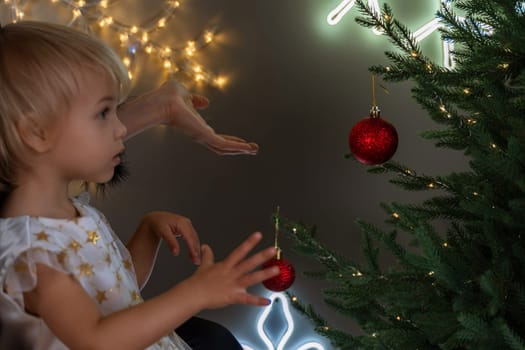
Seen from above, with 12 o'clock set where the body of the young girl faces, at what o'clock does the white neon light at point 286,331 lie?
The white neon light is roughly at 10 o'clock from the young girl.

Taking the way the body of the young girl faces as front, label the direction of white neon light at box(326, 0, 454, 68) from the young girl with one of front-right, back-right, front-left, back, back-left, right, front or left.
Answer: front-left

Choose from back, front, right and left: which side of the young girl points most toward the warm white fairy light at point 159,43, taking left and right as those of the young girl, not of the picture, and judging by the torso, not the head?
left

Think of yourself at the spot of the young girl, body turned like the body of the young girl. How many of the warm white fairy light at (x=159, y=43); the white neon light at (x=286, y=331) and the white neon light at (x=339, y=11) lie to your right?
0

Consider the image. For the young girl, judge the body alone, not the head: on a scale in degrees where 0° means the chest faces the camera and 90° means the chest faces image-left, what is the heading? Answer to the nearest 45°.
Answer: approximately 270°

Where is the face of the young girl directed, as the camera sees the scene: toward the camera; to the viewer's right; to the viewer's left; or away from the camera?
to the viewer's right

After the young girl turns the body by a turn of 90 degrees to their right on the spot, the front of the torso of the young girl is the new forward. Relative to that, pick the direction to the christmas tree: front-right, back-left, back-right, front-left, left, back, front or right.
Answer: left

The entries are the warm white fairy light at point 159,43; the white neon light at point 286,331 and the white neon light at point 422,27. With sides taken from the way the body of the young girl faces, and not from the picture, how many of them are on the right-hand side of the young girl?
0
